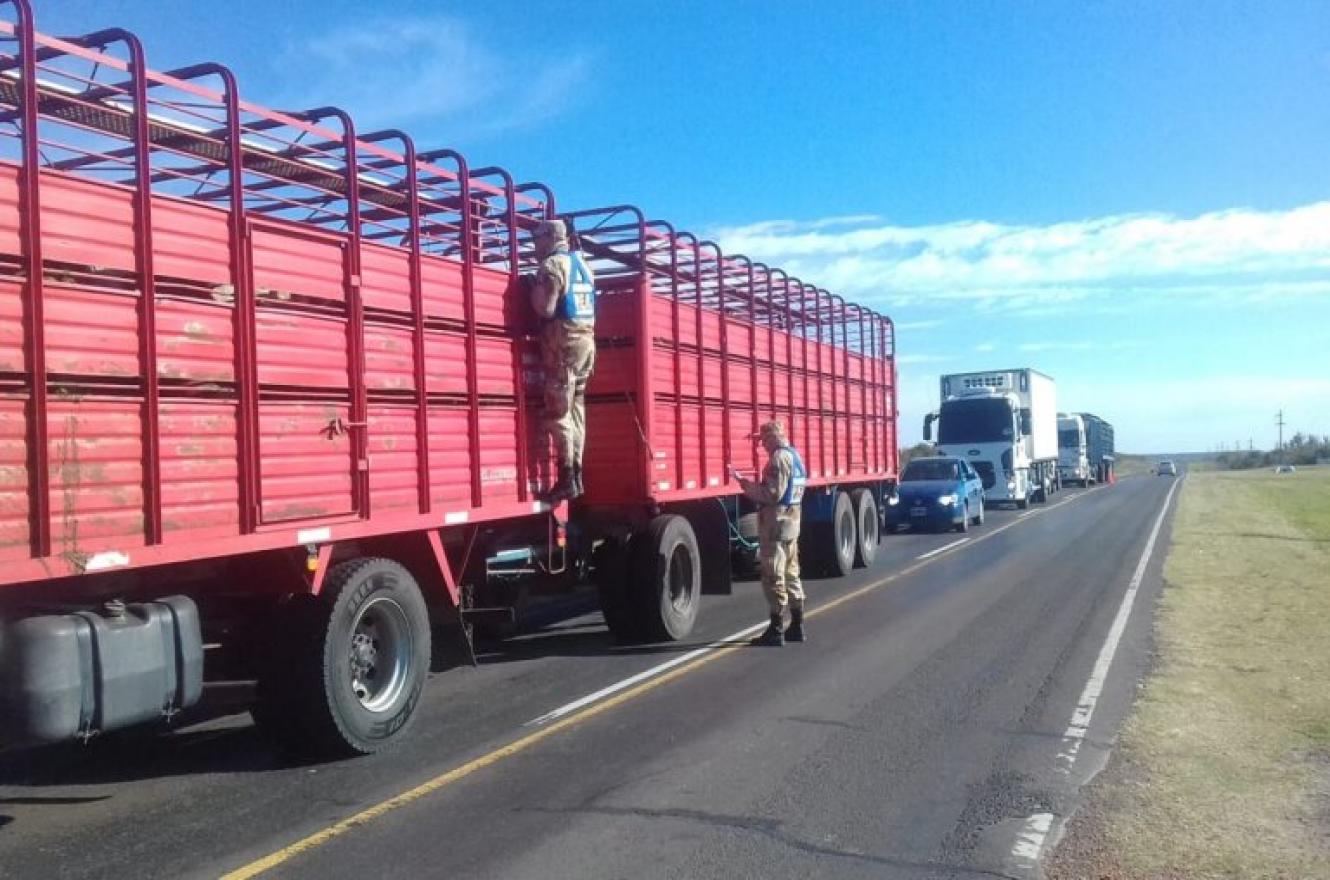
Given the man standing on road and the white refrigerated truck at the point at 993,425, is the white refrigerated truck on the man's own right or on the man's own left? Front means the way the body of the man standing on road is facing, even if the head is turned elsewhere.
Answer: on the man's own right

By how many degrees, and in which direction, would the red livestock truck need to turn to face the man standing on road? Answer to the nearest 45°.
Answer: approximately 180°

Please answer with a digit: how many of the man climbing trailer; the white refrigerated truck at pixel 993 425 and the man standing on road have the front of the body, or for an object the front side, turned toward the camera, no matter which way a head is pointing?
1

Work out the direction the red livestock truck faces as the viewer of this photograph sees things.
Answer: facing the viewer and to the left of the viewer

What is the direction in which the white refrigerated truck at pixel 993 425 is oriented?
toward the camera

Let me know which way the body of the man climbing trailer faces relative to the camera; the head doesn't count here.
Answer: to the viewer's left

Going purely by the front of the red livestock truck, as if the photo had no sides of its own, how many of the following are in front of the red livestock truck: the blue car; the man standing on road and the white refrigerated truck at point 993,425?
0

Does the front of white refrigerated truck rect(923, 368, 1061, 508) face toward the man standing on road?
yes

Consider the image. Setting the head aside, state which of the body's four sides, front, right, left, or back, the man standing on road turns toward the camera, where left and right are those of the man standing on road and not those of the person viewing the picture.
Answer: left

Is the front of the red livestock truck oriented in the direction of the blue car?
no

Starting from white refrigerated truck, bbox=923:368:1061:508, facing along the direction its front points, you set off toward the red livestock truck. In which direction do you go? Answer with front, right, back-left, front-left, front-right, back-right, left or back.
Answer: front

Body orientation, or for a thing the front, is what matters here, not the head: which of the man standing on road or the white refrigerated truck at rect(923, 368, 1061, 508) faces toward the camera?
the white refrigerated truck

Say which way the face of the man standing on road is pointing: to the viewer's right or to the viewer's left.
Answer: to the viewer's left

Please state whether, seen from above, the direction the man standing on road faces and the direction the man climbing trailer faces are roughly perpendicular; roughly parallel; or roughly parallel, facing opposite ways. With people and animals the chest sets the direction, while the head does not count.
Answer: roughly parallel
